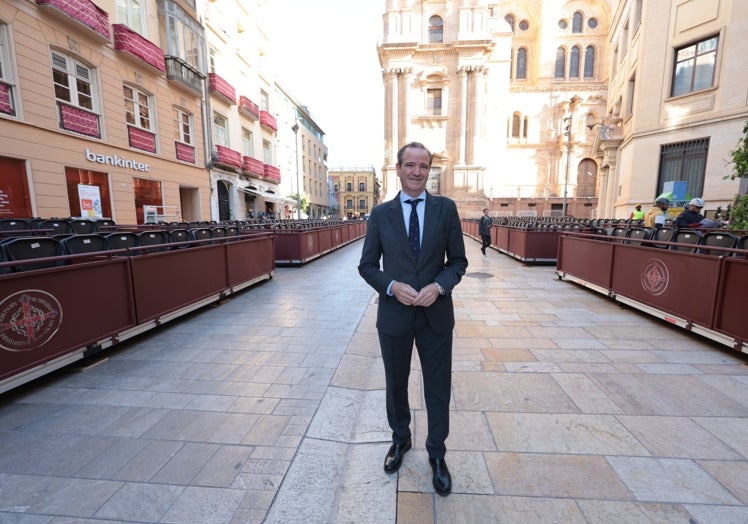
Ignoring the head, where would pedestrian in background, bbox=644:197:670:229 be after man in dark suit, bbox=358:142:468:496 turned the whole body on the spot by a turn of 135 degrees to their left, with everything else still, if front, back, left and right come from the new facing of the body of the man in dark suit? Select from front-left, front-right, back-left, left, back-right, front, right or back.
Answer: front

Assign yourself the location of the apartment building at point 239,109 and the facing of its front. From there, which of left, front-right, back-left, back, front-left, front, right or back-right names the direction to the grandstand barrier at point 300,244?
front-right

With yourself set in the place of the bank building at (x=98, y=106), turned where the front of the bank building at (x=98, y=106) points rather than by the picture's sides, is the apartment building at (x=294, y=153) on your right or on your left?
on your left

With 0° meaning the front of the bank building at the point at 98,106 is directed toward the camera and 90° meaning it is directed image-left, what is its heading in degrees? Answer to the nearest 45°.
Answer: approximately 315°

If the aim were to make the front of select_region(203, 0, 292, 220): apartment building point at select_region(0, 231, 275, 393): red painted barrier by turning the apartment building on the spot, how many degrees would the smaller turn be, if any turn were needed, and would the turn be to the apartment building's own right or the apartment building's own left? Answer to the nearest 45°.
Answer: approximately 45° to the apartment building's own right

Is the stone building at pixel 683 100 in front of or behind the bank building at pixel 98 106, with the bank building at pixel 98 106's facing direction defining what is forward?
in front

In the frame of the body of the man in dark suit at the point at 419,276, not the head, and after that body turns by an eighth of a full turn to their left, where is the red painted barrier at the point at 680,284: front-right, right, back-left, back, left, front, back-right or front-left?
left

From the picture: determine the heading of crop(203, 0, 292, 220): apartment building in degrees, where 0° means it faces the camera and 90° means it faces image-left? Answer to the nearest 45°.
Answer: approximately 315°

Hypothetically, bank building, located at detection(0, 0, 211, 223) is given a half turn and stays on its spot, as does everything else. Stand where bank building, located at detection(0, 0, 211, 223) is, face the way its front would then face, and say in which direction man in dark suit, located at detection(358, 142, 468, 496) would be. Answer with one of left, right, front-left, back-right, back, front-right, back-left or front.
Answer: back-left

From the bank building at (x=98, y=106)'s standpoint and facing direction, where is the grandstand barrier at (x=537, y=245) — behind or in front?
in front

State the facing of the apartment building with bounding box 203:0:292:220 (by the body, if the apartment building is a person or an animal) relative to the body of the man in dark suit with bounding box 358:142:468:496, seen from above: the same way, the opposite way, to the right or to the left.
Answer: to the left
